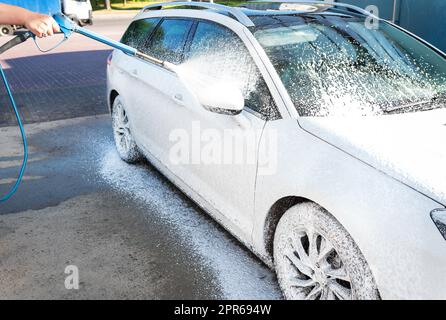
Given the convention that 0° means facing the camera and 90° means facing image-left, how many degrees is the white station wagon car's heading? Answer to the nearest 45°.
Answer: approximately 315°
